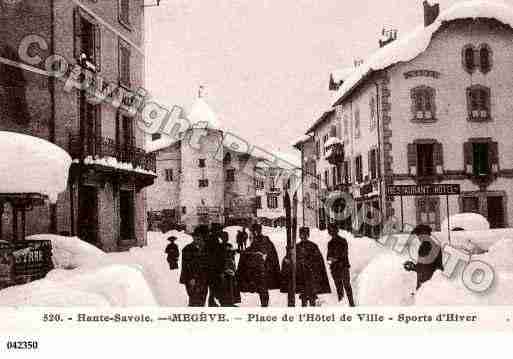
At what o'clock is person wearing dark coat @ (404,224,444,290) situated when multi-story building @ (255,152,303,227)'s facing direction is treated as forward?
The person wearing dark coat is roughly at 12 o'clock from the multi-story building.

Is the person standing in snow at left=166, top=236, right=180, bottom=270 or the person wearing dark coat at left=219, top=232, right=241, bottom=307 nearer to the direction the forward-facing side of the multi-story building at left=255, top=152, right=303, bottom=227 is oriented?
the person wearing dark coat

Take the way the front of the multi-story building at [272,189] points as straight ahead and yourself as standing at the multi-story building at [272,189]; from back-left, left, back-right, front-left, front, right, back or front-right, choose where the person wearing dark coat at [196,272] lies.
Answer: front-right

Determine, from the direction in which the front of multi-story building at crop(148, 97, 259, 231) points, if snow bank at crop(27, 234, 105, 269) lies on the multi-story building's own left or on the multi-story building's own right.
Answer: on the multi-story building's own right

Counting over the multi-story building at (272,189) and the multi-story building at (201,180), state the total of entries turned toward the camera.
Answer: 2

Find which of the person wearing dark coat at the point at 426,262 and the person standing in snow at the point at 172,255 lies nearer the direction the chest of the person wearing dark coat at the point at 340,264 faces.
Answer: the person standing in snow
